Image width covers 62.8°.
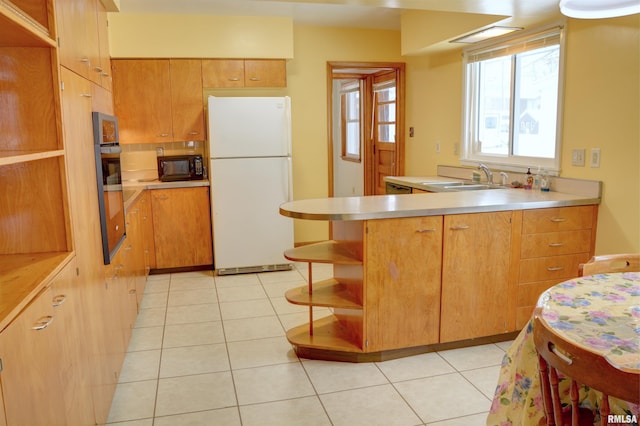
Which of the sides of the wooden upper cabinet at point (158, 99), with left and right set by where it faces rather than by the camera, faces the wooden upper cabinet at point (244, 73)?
left

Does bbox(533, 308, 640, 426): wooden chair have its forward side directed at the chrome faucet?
no

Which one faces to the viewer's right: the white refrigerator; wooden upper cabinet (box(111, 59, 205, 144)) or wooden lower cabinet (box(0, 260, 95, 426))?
the wooden lower cabinet

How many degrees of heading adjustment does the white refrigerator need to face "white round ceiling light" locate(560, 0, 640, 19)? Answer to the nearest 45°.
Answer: approximately 45° to its left

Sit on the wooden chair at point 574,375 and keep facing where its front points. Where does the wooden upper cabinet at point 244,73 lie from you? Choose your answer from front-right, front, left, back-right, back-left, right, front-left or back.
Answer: left

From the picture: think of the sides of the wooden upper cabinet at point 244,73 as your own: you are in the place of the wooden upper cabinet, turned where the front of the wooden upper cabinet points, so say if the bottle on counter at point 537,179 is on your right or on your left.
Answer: on your left

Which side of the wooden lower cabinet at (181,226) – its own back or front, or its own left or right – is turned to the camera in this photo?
front

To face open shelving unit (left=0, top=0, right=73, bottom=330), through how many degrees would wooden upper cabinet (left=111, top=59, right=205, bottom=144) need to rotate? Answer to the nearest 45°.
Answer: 0° — it already faces it

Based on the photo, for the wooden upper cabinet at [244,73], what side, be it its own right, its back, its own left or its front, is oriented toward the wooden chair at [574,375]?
front

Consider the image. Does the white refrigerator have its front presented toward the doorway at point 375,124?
no

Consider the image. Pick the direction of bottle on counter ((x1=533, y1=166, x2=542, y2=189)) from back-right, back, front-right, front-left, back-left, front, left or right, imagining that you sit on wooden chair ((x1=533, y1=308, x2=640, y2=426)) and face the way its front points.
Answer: front-left

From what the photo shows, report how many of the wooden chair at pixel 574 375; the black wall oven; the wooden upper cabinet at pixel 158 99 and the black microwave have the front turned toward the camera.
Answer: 2

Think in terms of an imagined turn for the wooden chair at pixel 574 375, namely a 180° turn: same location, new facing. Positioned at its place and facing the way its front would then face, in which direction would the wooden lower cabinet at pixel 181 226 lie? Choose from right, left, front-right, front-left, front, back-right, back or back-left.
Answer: right

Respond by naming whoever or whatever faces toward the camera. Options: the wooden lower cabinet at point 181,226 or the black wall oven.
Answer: the wooden lower cabinet

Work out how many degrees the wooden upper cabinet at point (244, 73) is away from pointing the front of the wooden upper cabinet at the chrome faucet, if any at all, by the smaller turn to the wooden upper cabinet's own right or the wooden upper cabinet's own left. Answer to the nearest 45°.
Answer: approximately 45° to the wooden upper cabinet's own left

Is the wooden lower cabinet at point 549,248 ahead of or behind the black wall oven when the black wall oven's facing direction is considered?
ahead

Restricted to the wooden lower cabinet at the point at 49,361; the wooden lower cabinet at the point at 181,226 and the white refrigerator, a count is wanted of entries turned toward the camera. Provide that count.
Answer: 2

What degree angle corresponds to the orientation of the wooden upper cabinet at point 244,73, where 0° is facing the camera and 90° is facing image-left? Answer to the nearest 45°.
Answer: approximately 0°

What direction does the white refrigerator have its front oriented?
toward the camera

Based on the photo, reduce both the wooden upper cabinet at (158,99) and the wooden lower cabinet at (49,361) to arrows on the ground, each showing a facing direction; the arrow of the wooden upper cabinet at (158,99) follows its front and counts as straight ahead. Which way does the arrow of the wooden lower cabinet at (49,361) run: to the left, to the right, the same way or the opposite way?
to the left
